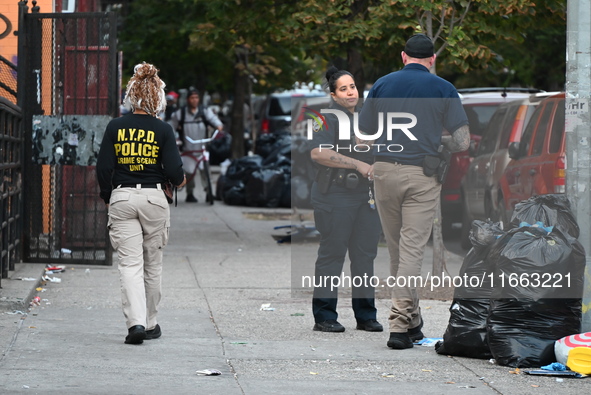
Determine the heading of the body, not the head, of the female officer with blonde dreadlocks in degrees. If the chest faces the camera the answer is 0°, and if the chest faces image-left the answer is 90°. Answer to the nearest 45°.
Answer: approximately 180°

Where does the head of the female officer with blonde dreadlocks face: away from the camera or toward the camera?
away from the camera

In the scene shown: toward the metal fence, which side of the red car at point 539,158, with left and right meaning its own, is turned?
left

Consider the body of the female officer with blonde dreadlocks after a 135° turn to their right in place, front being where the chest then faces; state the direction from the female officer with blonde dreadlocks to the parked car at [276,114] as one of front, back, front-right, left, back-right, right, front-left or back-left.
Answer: back-left

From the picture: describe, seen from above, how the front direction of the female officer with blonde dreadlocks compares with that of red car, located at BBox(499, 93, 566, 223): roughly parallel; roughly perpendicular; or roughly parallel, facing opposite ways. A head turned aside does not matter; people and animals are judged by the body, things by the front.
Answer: roughly parallel

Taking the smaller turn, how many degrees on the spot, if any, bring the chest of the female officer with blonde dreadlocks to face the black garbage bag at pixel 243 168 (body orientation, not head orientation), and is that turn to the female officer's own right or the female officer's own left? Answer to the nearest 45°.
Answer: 0° — they already face it

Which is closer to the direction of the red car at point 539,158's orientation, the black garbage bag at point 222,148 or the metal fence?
the black garbage bag

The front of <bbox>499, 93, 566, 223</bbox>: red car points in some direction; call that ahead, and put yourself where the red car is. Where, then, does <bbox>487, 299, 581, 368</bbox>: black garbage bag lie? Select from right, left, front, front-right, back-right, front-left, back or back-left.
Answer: back-left

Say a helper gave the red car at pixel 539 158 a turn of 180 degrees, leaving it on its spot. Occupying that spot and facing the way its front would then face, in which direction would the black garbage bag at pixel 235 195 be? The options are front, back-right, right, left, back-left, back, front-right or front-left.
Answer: back

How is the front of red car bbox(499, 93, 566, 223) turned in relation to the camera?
facing away from the viewer and to the left of the viewer

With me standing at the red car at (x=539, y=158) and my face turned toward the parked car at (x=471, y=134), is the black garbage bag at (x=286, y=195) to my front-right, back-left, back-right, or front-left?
front-left

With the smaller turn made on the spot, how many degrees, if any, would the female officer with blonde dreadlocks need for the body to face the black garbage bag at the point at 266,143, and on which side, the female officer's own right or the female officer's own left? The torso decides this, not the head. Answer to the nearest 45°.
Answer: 0° — they already face it

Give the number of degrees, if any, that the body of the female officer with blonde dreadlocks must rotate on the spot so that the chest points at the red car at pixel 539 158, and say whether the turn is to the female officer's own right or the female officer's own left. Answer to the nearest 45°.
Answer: approximately 45° to the female officer's own right
